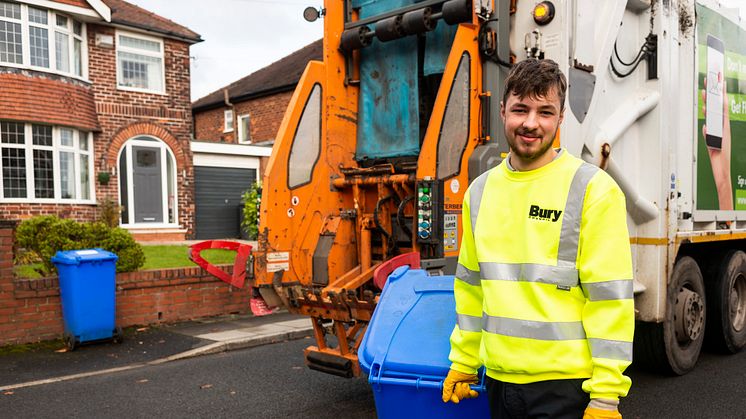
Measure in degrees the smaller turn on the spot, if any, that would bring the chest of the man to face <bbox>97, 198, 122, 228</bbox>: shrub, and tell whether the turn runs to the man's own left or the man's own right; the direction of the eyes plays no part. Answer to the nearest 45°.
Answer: approximately 90° to the man's own right

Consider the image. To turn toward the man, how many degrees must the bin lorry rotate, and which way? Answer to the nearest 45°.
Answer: approximately 135° to its right

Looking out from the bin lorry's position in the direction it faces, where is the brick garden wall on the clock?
The brick garden wall is roughly at 8 o'clock from the bin lorry.

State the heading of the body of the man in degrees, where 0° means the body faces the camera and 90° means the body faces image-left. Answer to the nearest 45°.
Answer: approximately 45°

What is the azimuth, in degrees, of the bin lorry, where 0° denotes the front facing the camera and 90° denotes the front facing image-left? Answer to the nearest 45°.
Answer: approximately 225°

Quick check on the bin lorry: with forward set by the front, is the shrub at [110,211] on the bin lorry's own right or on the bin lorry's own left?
on the bin lorry's own left

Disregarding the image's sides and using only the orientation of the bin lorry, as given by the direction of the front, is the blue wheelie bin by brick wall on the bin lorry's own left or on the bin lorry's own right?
on the bin lorry's own left

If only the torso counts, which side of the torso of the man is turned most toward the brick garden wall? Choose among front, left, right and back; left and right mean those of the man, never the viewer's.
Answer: right

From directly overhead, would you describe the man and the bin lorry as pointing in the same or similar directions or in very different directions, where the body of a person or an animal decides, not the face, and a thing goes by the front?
very different directions
